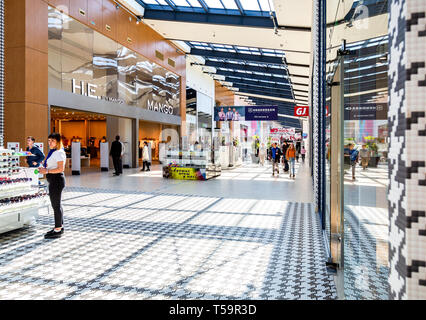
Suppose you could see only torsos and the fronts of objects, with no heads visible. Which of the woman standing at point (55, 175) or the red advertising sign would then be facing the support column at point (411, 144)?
the red advertising sign

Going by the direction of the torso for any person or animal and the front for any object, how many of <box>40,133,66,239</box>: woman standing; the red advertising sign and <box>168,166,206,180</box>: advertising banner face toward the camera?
2

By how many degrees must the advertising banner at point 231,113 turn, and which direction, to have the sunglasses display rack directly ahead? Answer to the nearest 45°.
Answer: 0° — it already faces it

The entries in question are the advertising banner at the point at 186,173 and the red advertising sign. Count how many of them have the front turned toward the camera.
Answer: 2

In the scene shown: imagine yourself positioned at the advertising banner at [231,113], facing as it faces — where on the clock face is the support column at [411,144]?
The support column is roughly at 12 o'clock from the advertising banner.
